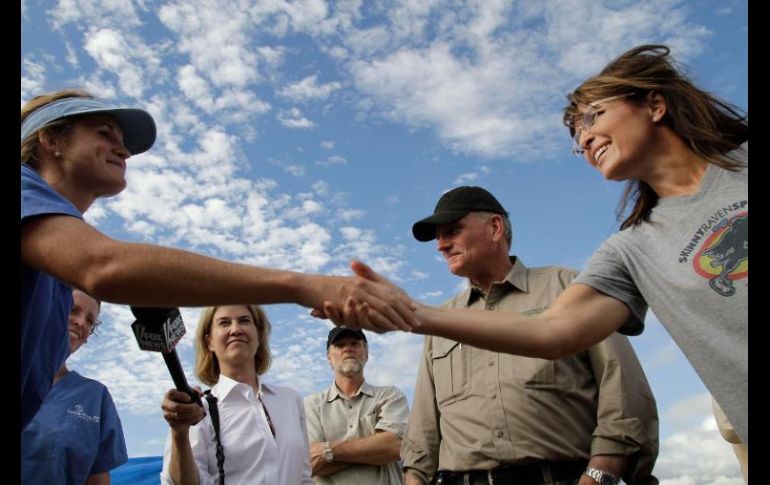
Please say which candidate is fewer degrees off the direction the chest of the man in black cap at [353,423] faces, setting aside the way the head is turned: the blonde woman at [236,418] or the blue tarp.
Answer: the blonde woman

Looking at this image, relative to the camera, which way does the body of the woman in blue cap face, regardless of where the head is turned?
to the viewer's right

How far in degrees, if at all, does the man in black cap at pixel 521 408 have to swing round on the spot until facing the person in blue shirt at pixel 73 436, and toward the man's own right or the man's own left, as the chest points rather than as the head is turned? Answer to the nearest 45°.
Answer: approximately 45° to the man's own right

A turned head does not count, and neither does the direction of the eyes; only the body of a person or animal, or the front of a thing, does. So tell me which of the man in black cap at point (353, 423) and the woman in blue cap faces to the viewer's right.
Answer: the woman in blue cap

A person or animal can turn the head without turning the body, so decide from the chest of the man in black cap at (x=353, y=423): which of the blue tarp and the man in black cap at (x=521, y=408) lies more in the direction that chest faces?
the man in black cap

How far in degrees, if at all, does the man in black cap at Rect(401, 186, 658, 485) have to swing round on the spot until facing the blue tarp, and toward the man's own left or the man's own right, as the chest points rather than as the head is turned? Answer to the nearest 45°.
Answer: approximately 90° to the man's own right

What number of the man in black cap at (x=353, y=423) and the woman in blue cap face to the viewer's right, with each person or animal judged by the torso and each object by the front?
1

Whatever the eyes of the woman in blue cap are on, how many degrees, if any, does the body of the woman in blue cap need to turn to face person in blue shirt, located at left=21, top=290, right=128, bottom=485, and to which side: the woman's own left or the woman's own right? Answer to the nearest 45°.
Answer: approximately 90° to the woman's own left

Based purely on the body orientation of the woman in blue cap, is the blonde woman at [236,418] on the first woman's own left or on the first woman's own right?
on the first woman's own left

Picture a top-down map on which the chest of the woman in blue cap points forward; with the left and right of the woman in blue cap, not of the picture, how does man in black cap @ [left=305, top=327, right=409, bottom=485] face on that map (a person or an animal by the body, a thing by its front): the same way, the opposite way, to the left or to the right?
to the right

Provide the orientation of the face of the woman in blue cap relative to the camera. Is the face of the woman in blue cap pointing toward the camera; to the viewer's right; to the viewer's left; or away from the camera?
to the viewer's right
